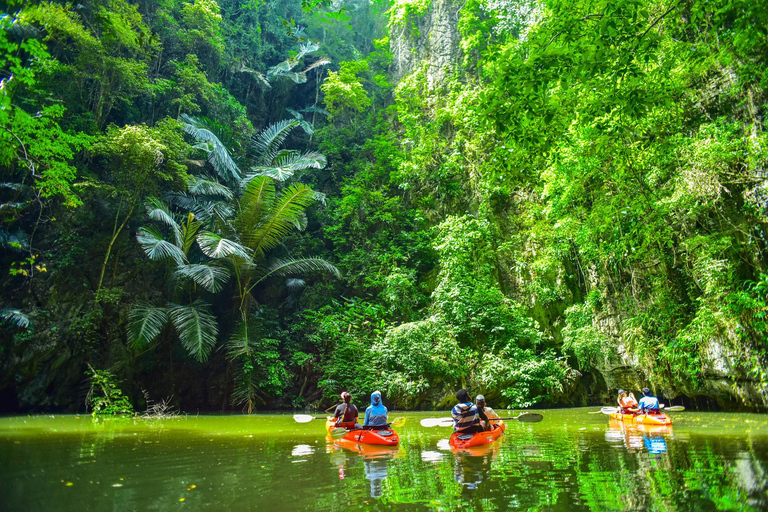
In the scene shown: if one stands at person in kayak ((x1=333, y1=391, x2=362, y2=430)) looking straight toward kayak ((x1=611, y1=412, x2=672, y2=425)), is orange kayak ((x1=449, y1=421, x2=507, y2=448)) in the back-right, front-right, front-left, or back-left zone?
front-right

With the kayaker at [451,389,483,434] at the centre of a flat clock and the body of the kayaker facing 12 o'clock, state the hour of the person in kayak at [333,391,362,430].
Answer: The person in kayak is roughly at 10 o'clock from the kayaker.

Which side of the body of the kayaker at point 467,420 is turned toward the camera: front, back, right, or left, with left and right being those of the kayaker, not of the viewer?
back

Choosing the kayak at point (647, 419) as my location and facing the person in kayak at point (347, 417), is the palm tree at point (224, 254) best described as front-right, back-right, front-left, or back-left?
front-right

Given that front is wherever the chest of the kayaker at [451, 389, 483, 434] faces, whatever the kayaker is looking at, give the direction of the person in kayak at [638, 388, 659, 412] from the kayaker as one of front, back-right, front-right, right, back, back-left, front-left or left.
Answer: front-right

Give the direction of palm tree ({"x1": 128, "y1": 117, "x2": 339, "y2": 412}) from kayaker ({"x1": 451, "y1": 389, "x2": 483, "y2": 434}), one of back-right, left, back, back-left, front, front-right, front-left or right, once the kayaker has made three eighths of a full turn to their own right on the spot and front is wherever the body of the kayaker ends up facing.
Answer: back
